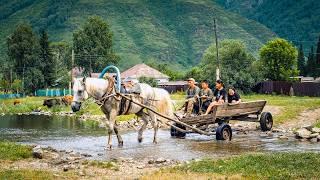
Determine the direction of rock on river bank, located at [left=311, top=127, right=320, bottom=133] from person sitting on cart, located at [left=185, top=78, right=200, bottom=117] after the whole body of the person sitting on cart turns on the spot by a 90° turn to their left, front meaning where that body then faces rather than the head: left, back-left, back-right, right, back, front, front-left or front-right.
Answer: front-left

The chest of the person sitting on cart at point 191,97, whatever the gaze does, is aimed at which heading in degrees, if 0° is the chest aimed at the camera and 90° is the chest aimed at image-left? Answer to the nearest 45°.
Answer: approximately 45°

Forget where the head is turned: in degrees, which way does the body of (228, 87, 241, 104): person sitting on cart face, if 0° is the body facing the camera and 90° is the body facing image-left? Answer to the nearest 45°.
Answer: approximately 45°

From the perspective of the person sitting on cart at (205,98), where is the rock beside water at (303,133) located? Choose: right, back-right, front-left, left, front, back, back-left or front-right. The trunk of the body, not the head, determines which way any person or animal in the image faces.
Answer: back-left

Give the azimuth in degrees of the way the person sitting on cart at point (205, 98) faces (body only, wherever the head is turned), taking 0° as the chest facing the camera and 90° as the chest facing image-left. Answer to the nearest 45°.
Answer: approximately 45°

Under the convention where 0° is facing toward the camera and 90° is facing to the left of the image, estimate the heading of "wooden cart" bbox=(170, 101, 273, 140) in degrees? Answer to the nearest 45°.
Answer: approximately 45°
